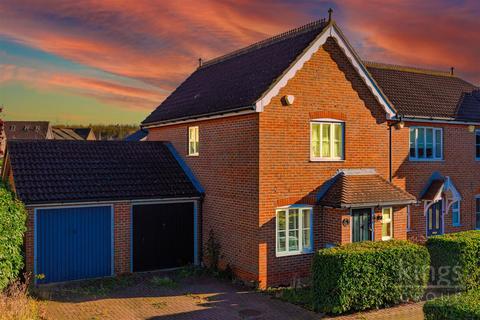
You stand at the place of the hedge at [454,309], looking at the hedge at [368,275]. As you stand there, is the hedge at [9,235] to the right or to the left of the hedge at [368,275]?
left

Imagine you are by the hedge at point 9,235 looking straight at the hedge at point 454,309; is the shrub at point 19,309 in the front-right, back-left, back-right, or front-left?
front-right

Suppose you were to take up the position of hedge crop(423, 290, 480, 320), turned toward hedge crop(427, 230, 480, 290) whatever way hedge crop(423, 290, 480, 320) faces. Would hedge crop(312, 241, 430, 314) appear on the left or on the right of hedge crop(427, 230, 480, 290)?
left

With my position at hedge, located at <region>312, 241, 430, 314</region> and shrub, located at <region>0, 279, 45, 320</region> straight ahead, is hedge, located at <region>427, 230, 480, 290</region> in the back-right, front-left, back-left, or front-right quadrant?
back-right

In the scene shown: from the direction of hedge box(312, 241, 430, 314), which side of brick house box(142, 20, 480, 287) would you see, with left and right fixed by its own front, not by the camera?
front

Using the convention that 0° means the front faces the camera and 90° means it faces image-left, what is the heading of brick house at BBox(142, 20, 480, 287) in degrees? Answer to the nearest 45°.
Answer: approximately 315°

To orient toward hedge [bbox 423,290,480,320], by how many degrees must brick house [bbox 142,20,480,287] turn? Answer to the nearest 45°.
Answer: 0° — it already faces it

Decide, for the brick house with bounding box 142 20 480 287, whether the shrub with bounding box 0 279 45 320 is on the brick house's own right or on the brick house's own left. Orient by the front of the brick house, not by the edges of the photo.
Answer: on the brick house's own right

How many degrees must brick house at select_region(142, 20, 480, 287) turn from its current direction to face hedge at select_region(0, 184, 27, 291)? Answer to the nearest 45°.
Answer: approximately 90° to its right
